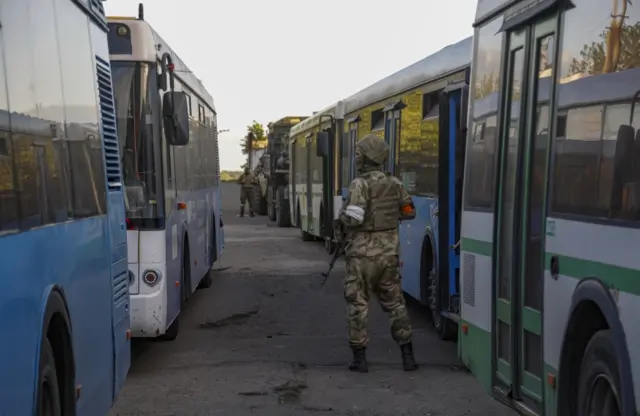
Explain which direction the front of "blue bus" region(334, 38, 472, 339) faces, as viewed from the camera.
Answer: facing the viewer and to the right of the viewer

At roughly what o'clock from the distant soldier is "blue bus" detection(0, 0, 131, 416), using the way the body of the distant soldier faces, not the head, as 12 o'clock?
The blue bus is roughly at 12 o'clock from the distant soldier.

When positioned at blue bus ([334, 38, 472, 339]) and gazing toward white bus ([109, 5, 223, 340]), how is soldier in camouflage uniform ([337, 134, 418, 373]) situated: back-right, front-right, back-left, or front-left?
front-left

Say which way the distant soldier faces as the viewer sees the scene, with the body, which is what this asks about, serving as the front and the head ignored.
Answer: toward the camera

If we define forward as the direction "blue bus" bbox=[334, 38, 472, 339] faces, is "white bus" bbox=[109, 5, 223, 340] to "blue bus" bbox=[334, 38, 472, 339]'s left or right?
on its right

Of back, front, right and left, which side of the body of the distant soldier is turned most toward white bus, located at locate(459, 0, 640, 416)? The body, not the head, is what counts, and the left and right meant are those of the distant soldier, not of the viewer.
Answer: front
